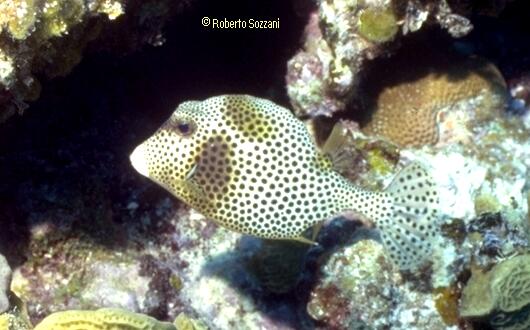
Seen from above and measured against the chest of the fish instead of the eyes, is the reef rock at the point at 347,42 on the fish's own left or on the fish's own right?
on the fish's own right

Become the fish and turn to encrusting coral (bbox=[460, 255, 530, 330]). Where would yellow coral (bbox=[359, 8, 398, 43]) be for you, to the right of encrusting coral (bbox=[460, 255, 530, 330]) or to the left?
left

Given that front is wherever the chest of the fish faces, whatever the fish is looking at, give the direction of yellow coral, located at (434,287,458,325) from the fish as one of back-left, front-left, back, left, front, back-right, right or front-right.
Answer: back

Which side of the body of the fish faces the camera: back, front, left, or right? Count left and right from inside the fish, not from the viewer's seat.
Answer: left

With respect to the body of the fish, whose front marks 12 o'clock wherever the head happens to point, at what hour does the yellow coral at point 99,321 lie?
The yellow coral is roughly at 11 o'clock from the fish.

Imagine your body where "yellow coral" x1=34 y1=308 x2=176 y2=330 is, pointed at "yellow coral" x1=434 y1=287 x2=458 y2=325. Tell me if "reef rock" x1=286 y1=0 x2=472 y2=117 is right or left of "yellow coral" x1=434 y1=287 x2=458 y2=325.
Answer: left

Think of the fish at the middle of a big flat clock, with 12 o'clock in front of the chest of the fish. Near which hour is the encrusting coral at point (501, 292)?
The encrusting coral is roughly at 6 o'clock from the fish.

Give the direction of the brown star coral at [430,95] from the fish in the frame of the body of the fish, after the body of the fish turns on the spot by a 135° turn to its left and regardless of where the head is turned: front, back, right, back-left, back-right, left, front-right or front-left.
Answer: left

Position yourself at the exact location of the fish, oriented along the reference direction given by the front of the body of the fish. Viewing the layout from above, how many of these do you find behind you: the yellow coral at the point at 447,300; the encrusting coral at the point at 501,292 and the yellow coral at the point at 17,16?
2

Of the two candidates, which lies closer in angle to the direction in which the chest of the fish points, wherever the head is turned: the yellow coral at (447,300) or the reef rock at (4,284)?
the reef rock

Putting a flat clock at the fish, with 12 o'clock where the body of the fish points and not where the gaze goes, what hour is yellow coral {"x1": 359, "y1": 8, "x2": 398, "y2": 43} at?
The yellow coral is roughly at 4 o'clock from the fish.

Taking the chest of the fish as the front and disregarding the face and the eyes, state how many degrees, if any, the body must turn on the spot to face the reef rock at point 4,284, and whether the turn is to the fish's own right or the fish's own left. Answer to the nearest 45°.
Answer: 0° — it already faces it

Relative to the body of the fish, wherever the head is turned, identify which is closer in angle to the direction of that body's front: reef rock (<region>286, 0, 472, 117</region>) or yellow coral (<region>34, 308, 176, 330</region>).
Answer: the yellow coral
